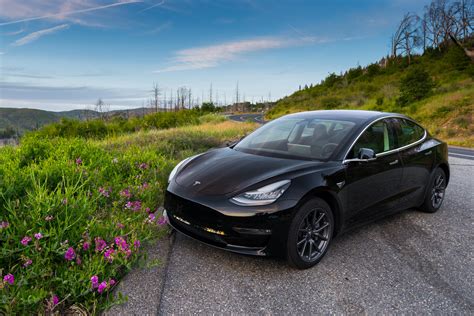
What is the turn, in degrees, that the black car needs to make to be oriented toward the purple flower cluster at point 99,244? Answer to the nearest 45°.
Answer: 0° — it already faces it

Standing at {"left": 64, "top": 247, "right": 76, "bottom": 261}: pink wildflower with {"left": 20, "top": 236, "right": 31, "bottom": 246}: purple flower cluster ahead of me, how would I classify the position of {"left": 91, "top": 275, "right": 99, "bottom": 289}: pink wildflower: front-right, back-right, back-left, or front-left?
back-left

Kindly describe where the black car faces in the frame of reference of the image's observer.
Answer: facing the viewer and to the left of the viewer

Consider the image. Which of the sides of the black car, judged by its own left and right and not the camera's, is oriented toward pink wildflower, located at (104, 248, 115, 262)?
front

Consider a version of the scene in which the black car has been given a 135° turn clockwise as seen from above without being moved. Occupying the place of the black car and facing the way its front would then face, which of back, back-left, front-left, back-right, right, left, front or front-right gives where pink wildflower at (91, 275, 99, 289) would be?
back-left

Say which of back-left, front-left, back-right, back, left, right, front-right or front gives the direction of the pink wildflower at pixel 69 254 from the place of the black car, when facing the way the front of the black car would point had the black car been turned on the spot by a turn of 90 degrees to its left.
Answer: right

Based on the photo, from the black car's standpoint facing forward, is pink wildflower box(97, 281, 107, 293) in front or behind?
in front

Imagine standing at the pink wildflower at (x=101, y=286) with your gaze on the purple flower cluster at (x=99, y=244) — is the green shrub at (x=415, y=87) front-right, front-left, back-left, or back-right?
front-right

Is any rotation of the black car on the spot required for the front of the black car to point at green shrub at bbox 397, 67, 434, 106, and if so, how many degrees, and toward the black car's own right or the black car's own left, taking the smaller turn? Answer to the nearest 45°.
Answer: approximately 135° to the black car's own right

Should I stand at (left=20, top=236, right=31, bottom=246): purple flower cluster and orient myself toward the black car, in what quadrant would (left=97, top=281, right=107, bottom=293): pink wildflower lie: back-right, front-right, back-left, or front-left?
front-right

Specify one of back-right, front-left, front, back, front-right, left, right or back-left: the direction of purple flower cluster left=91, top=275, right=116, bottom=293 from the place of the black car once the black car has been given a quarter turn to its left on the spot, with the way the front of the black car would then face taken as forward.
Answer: right

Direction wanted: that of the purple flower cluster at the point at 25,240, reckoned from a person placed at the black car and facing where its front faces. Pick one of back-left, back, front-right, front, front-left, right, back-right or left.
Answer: front

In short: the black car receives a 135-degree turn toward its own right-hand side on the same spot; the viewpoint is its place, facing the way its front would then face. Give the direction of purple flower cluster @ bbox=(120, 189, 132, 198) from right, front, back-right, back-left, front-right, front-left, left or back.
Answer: left
